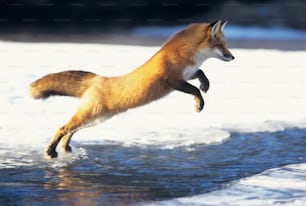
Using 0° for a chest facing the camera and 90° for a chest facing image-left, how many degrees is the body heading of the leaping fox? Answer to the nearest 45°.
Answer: approximately 270°
